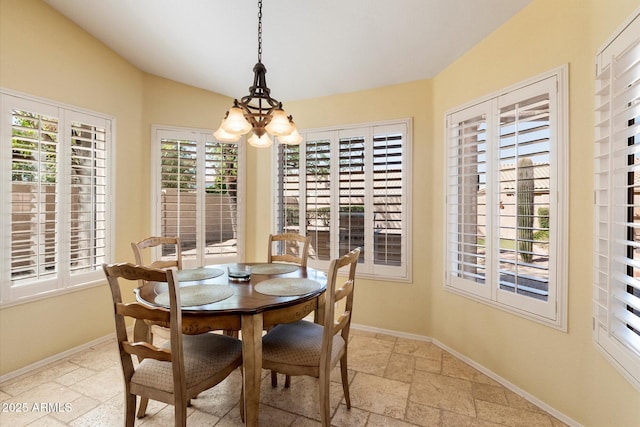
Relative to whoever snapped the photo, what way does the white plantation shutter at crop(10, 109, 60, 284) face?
facing the viewer and to the right of the viewer

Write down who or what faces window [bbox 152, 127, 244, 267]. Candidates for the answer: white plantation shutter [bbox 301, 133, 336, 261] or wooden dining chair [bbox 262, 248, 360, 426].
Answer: the wooden dining chair

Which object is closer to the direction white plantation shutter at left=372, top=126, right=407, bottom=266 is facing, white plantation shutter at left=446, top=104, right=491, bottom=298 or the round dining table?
the round dining table

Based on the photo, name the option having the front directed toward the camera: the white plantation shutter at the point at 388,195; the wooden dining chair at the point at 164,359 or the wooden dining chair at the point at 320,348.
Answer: the white plantation shutter

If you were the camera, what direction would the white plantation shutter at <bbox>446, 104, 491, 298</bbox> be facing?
facing the viewer and to the left of the viewer

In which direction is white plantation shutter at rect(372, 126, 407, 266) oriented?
toward the camera

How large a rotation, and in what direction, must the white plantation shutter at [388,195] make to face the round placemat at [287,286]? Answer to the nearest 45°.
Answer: approximately 45° to its right

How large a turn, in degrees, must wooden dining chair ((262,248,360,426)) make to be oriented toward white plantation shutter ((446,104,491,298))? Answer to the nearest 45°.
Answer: approximately 90° to its right

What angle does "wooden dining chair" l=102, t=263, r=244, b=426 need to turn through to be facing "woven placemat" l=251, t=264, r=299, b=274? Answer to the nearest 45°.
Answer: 0° — it already faces it

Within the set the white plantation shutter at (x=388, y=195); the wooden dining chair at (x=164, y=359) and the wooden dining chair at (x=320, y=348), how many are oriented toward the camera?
1

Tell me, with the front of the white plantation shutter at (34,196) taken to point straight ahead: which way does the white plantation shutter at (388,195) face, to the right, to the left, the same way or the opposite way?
to the right

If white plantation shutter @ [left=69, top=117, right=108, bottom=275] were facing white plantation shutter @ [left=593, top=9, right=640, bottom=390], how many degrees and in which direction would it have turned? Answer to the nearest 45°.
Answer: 0° — it already faces it

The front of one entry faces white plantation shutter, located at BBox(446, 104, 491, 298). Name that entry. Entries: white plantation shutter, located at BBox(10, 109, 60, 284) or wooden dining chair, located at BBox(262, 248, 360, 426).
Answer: white plantation shutter, located at BBox(10, 109, 60, 284)

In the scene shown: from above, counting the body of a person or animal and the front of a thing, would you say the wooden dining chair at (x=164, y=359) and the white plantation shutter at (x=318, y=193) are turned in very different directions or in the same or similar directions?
very different directions

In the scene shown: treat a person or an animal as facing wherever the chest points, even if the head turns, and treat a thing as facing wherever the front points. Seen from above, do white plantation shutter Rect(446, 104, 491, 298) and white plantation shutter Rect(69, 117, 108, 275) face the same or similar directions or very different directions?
very different directions

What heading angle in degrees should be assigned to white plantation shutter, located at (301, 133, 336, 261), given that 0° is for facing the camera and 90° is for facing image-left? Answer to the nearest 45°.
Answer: approximately 0°

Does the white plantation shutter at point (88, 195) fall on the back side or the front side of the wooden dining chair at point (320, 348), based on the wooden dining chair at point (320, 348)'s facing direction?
on the front side

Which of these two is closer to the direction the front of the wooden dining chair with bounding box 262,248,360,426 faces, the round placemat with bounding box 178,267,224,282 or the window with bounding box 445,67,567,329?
the round placemat

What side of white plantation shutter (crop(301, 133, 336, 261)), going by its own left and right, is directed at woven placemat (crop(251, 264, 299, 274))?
front

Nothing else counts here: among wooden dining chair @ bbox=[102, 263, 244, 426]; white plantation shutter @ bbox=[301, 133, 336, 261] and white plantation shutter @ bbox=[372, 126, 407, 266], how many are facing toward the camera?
2

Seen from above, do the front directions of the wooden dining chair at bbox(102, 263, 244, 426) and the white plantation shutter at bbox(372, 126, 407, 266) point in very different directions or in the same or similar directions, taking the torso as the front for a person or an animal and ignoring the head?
very different directions
